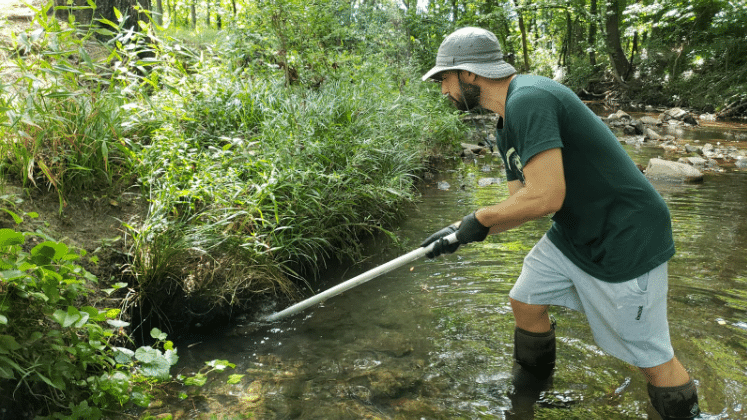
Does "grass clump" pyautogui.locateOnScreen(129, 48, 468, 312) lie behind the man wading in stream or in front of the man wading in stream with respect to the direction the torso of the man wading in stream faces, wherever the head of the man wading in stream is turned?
in front

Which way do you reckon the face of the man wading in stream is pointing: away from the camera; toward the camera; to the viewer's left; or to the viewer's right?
to the viewer's left

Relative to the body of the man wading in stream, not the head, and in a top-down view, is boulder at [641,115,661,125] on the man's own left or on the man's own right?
on the man's own right

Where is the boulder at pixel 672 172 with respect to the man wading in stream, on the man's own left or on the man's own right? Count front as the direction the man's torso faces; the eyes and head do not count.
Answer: on the man's own right

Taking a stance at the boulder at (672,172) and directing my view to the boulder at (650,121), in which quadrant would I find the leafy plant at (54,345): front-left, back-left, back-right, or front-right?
back-left

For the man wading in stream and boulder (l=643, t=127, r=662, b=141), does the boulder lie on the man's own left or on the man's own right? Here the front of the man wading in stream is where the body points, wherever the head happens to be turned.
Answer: on the man's own right

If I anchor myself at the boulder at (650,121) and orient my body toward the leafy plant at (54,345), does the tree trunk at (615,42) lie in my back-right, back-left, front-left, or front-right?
back-right

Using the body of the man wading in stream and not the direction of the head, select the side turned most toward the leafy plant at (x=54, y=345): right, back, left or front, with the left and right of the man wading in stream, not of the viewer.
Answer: front

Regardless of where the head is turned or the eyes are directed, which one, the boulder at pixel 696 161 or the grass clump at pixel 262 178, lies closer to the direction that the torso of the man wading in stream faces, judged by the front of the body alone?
the grass clump

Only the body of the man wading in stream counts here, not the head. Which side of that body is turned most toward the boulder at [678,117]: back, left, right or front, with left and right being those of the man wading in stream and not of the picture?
right

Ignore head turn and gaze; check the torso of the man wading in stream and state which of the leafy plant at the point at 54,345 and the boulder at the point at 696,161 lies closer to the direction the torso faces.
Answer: the leafy plant

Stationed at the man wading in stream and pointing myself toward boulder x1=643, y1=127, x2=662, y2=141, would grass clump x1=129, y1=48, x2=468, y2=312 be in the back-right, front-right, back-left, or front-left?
front-left

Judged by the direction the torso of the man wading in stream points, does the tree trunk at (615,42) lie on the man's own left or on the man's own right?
on the man's own right

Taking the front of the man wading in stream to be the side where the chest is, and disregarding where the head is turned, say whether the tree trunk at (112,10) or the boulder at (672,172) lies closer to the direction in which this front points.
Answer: the tree trunk

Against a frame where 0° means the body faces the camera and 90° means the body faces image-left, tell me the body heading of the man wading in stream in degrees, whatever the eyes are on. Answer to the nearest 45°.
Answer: approximately 90°
